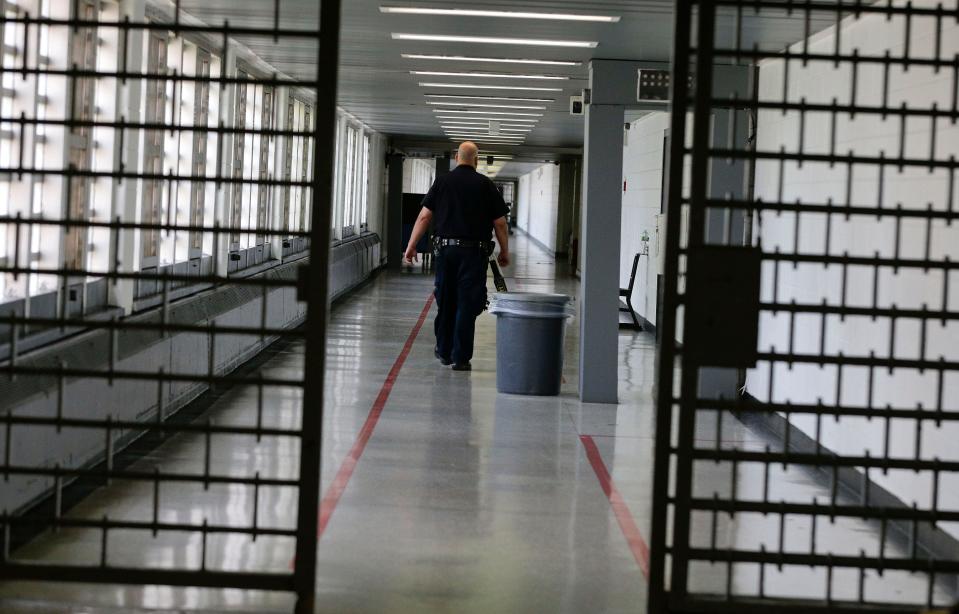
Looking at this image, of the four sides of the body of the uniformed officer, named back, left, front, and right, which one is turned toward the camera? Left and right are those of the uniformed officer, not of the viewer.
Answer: back

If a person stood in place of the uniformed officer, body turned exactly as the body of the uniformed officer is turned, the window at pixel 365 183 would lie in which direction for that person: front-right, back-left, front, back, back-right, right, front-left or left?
front

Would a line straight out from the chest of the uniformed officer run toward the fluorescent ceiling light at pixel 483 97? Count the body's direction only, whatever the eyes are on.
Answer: yes

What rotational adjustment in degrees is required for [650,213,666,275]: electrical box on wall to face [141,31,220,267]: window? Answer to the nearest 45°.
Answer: approximately 45° to its left

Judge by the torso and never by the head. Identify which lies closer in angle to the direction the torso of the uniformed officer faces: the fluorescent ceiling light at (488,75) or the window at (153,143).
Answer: the fluorescent ceiling light

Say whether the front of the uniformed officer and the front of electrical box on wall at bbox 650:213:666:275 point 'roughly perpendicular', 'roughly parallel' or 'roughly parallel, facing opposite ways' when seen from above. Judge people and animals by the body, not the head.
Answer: roughly perpendicular

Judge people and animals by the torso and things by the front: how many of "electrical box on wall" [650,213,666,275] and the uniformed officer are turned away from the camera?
1

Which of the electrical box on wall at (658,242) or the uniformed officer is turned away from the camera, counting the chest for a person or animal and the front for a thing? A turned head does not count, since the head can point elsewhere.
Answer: the uniformed officer

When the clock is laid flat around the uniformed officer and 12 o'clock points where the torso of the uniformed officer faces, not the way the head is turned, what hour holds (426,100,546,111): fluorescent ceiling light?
The fluorescent ceiling light is roughly at 12 o'clock from the uniformed officer.

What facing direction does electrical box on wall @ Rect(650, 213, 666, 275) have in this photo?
to the viewer's left

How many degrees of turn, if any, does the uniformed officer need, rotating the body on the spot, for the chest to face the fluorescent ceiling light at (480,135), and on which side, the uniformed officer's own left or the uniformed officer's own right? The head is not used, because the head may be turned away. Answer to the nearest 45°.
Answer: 0° — they already face it

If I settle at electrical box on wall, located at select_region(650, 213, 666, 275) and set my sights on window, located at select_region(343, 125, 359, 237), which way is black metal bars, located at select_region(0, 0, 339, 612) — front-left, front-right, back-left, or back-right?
back-left

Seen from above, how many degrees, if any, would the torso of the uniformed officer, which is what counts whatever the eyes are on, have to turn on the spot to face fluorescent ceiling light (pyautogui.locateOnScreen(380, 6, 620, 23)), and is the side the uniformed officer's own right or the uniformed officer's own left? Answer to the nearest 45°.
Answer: approximately 180°

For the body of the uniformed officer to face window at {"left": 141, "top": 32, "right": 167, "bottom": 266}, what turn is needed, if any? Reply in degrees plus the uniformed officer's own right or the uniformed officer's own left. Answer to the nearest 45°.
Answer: approximately 135° to the uniformed officer's own left

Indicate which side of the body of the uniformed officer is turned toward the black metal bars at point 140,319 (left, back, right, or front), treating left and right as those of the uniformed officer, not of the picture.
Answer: back

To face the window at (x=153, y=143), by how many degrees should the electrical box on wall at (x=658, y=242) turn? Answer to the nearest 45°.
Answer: approximately 45° to its left
